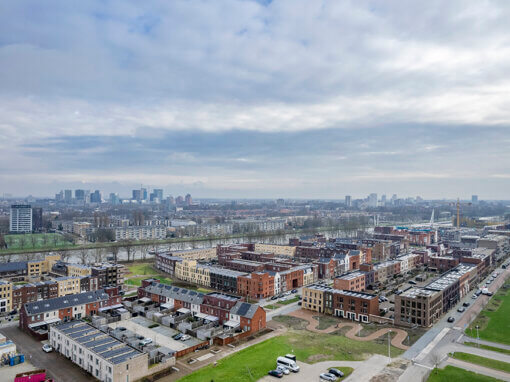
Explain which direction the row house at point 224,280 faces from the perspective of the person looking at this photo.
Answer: facing the viewer and to the left of the viewer

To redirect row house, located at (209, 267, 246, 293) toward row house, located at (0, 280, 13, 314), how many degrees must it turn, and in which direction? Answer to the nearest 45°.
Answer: approximately 45° to its right

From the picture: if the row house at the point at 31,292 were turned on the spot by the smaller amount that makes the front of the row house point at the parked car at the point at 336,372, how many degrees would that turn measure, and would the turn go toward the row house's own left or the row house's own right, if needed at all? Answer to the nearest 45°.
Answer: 0° — it already faces it

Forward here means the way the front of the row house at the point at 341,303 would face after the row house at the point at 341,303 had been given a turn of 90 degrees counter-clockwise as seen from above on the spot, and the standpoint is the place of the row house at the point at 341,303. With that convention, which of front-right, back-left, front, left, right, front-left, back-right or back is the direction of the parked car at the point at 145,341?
right

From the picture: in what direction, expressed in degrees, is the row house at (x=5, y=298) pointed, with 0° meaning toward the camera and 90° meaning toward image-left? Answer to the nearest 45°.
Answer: approximately 315°

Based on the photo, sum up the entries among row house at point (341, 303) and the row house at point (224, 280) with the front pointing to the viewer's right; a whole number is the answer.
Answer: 0
